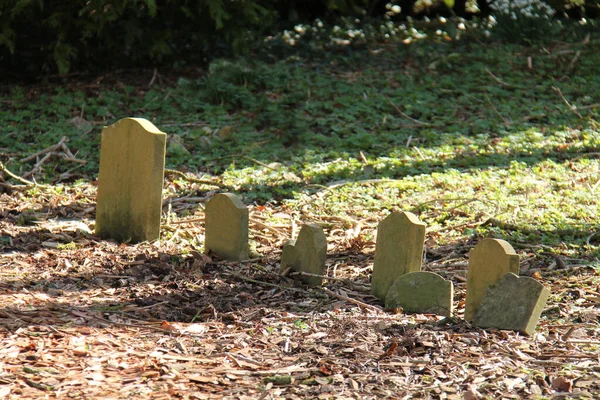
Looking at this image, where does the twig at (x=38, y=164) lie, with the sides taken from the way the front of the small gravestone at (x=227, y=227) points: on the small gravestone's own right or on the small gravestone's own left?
on the small gravestone's own right

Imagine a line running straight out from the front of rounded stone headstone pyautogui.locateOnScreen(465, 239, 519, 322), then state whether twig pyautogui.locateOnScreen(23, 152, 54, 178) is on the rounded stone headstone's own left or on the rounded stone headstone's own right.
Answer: on the rounded stone headstone's own right

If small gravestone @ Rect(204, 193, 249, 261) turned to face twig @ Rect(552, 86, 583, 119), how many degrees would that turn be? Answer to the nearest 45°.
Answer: approximately 180°

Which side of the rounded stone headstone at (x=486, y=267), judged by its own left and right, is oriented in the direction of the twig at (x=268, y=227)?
right

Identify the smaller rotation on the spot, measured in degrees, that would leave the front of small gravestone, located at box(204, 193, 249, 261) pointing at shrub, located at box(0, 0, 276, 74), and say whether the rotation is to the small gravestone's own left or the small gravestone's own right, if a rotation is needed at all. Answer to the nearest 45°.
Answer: approximately 135° to the small gravestone's own right

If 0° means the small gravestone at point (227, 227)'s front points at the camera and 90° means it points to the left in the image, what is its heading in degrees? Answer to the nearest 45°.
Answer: approximately 45°

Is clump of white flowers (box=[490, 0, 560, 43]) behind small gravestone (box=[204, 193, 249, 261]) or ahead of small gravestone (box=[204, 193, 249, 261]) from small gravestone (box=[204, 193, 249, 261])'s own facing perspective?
behind

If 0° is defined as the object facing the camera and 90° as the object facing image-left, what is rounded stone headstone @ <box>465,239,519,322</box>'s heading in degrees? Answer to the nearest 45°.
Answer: approximately 45°

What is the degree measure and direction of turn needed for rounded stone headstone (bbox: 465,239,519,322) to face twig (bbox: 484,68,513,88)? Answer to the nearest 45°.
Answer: approximately 135° to its right

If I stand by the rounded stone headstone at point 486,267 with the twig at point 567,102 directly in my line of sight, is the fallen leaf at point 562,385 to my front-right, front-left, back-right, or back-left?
back-right

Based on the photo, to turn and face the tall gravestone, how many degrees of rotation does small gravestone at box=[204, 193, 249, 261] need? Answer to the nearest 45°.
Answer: approximately 90° to its right

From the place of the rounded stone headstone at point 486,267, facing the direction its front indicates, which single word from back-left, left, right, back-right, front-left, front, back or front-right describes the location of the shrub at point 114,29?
right

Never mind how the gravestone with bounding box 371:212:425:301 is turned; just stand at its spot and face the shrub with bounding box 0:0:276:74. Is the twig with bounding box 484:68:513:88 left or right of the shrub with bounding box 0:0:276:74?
right
